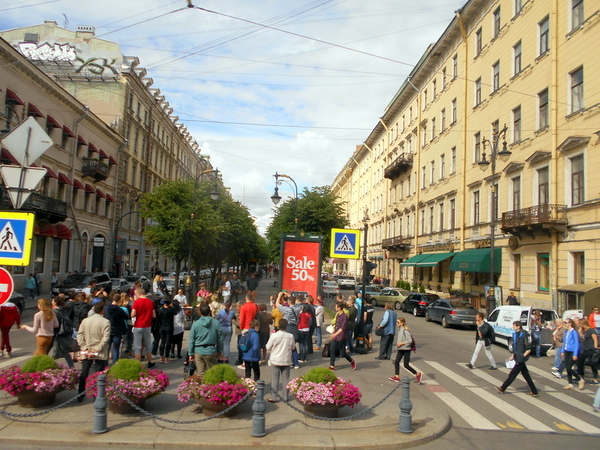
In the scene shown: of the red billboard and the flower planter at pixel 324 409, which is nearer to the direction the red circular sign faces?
the flower planter

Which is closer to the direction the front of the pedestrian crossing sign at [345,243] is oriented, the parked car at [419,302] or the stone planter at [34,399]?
the stone planter

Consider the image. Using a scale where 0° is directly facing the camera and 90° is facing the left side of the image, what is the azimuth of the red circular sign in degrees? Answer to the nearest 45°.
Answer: approximately 0°

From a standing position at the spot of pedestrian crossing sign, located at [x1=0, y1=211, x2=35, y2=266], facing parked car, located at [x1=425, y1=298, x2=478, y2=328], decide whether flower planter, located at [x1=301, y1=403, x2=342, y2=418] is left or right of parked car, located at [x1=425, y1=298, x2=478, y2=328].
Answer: right

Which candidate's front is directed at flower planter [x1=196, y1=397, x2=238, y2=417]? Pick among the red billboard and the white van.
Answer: the red billboard

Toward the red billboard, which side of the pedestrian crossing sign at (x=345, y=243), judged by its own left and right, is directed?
right

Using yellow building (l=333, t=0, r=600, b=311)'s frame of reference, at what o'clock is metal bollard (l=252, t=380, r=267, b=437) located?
The metal bollard is roughly at 11 o'clock from the yellow building.
